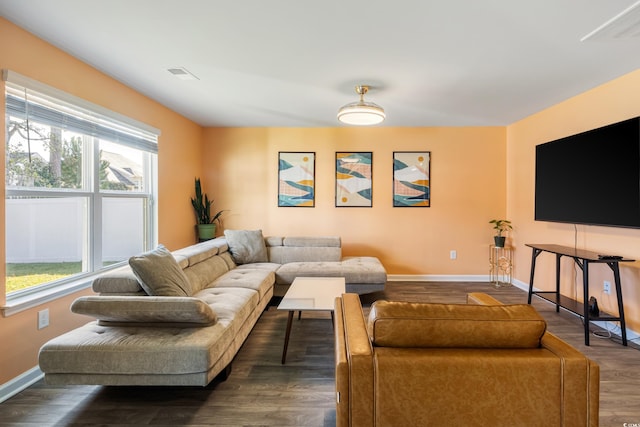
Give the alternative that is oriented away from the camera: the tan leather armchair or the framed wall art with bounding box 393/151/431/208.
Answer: the tan leather armchair

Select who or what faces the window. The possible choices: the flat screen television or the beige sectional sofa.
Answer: the flat screen television

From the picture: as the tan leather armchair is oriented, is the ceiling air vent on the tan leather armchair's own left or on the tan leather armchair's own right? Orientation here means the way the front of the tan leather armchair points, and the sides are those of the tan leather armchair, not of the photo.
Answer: on the tan leather armchair's own left

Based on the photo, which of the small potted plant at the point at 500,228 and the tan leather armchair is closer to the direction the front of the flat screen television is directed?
the tan leather armchair

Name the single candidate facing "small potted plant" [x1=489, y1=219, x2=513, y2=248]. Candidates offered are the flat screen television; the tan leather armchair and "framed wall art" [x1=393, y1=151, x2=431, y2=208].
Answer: the tan leather armchair

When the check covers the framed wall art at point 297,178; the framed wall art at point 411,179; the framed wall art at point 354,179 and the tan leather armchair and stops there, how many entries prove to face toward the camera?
3

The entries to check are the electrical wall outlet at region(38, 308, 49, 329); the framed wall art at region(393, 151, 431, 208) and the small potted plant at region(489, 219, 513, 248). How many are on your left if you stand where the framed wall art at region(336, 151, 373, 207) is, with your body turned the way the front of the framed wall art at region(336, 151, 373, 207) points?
2

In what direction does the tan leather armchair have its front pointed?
away from the camera

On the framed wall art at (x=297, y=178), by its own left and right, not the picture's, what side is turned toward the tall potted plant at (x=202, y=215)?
right
